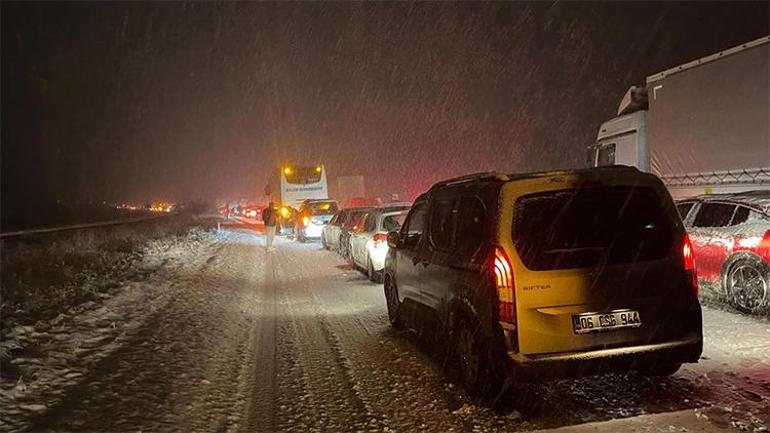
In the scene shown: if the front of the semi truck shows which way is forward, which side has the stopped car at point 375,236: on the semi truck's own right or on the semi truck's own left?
on the semi truck's own left

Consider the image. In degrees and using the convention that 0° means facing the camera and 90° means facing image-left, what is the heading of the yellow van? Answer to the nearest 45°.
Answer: approximately 135°

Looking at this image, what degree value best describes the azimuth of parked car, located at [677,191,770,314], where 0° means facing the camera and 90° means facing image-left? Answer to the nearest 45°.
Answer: approximately 135°

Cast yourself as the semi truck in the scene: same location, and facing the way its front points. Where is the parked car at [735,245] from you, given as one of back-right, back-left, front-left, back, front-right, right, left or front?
back-left

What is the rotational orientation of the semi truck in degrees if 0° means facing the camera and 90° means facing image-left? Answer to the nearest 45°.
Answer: approximately 135°

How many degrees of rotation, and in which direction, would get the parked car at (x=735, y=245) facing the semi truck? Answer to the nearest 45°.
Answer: approximately 45° to its right
